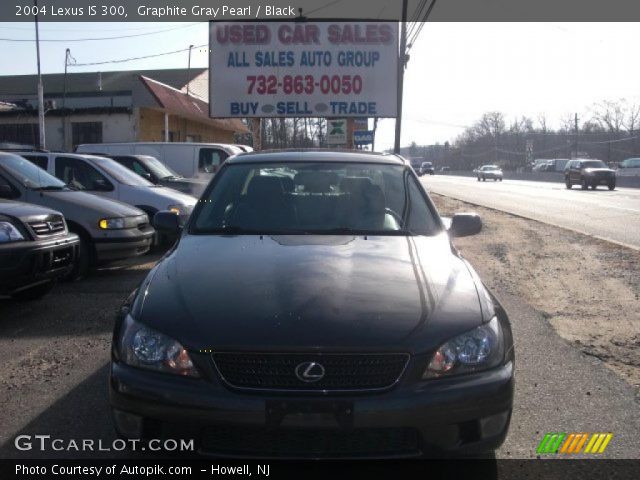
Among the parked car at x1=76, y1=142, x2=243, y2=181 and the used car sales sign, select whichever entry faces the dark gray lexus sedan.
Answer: the used car sales sign

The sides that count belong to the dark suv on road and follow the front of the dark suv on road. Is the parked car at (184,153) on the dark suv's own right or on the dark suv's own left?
on the dark suv's own right

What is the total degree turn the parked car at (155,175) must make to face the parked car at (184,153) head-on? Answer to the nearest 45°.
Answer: approximately 135° to its left

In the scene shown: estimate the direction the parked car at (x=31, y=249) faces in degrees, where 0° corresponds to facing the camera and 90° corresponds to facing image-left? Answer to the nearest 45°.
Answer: approximately 315°

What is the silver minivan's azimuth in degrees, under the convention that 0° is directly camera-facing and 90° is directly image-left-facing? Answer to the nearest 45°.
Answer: approximately 315°

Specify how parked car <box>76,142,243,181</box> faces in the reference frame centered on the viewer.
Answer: facing to the right of the viewer

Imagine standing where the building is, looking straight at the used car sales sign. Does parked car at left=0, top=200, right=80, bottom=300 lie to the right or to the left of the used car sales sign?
right

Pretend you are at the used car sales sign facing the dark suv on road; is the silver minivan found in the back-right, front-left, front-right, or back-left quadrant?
back-right

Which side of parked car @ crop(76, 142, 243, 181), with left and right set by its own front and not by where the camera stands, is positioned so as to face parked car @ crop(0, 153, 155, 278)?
right

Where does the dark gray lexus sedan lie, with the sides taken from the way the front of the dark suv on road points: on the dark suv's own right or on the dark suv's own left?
on the dark suv's own right

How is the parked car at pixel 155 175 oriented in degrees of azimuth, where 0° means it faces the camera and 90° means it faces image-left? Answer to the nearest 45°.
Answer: approximately 315°

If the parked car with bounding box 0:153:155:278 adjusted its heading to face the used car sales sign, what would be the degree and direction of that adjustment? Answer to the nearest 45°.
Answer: approximately 90° to its left
